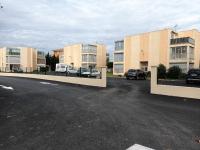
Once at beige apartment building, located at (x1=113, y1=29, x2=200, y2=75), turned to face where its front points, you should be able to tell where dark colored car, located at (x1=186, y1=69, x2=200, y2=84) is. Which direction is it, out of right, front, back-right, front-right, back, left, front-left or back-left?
front-left

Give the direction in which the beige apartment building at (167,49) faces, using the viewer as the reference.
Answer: facing the viewer and to the left of the viewer

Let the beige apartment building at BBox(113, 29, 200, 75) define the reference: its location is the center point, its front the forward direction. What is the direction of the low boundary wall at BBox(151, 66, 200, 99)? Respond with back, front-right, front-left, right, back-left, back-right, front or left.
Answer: front-left

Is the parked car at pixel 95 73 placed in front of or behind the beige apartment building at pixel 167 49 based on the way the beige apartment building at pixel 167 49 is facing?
in front
